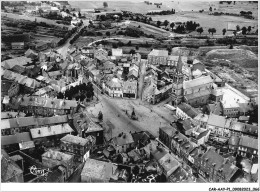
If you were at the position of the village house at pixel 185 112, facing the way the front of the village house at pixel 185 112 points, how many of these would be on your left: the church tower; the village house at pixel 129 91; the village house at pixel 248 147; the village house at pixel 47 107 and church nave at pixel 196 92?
1

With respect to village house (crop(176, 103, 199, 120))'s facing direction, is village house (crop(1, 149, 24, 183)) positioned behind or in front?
in front

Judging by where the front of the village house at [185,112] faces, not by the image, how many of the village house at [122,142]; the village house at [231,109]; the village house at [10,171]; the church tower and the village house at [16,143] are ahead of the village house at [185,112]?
3

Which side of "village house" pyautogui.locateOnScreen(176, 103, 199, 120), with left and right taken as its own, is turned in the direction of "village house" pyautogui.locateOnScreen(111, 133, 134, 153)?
front

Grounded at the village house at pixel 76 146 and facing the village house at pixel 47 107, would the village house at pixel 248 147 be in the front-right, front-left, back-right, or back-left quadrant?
back-right

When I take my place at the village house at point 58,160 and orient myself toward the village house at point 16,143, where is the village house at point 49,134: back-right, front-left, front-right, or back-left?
front-right

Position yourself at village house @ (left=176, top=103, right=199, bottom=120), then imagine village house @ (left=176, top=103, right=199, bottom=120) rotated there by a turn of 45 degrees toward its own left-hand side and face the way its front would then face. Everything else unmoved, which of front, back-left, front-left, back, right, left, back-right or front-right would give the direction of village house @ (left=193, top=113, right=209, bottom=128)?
front-left

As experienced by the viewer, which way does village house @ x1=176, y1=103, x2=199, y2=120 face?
facing the viewer and to the left of the viewer

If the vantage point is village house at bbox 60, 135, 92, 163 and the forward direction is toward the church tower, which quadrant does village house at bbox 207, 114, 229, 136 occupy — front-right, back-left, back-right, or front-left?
front-right

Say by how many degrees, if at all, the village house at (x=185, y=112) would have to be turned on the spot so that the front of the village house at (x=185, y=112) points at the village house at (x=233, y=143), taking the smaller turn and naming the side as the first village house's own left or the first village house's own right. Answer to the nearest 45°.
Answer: approximately 90° to the first village house's own left

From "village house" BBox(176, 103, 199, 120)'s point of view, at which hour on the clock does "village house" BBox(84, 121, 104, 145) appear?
"village house" BBox(84, 121, 104, 145) is roughly at 12 o'clock from "village house" BBox(176, 103, 199, 120).

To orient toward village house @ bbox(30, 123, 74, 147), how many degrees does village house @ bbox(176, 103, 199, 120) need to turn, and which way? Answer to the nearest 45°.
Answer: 0° — it already faces it

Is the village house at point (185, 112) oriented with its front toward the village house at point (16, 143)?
yes

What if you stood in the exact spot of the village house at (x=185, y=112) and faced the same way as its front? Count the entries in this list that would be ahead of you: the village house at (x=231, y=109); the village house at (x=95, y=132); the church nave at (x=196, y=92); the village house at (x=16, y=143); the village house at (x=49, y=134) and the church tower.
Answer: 3

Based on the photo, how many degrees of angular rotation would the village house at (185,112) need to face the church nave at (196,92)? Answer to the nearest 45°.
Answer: approximately 135° to its right

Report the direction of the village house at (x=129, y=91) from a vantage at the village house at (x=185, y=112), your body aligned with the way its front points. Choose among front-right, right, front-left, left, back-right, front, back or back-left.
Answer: right
